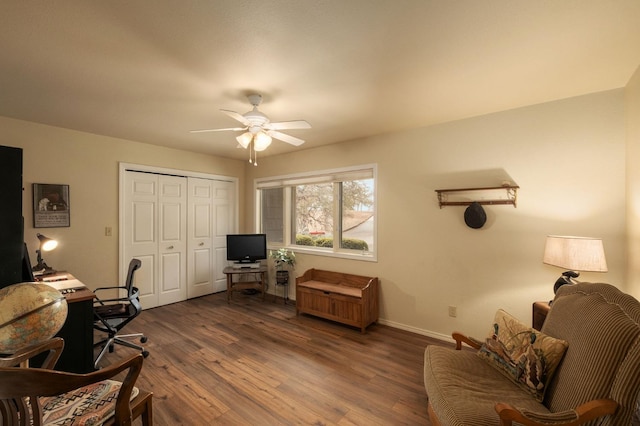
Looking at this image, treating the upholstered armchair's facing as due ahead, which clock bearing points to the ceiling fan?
The ceiling fan is roughly at 1 o'clock from the upholstered armchair.

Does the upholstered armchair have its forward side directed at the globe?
yes

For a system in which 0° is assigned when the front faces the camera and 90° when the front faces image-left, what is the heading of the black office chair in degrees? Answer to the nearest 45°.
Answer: approximately 90°

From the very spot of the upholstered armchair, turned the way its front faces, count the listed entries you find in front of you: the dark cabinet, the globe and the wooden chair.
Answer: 3

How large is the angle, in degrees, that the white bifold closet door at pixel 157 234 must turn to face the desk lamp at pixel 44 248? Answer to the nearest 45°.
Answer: approximately 90° to its right

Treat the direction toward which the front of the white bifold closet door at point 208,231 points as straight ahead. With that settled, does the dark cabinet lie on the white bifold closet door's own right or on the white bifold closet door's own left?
on the white bifold closet door's own right

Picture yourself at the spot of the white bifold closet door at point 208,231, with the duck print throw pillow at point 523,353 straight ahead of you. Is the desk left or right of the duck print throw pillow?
right
